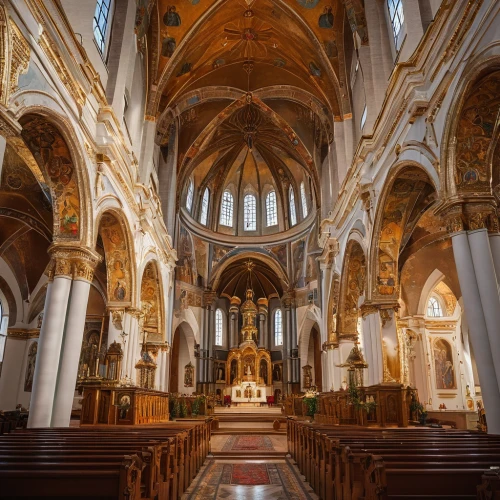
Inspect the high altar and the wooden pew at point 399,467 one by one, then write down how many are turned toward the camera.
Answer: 1

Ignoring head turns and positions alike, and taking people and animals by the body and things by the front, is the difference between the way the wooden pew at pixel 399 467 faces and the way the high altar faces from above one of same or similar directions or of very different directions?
very different directions

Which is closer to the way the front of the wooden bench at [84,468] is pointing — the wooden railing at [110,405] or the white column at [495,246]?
the wooden railing

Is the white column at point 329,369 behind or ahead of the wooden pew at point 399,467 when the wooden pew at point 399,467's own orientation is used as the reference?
ahead

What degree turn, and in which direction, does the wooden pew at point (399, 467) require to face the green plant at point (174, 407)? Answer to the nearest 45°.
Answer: approximately 45° to its left

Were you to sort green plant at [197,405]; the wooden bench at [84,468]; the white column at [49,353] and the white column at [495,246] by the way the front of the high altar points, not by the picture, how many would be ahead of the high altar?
4

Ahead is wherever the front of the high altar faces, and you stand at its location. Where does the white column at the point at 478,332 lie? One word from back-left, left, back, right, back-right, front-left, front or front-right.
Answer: front

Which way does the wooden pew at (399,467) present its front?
away from the camera

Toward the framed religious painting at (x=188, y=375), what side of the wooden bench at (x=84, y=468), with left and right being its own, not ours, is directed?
front

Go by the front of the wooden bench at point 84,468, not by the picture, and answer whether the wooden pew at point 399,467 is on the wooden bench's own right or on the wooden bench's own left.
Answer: on the wooden bench's own right

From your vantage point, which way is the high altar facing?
toward the camera

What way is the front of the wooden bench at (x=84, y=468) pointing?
away from the camera

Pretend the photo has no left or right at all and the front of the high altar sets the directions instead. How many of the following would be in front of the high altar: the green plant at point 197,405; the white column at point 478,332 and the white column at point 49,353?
3

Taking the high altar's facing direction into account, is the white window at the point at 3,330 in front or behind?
in front

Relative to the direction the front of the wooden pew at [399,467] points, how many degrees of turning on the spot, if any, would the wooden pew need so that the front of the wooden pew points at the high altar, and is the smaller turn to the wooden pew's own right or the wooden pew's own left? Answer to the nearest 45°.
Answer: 0° — it already faces it

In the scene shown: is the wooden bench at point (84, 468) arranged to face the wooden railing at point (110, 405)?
yes

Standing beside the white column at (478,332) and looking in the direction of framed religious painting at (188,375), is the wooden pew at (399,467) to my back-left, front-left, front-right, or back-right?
back-left

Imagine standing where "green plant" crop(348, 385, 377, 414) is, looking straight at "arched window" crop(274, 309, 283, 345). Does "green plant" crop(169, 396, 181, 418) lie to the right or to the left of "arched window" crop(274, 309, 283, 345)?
left
